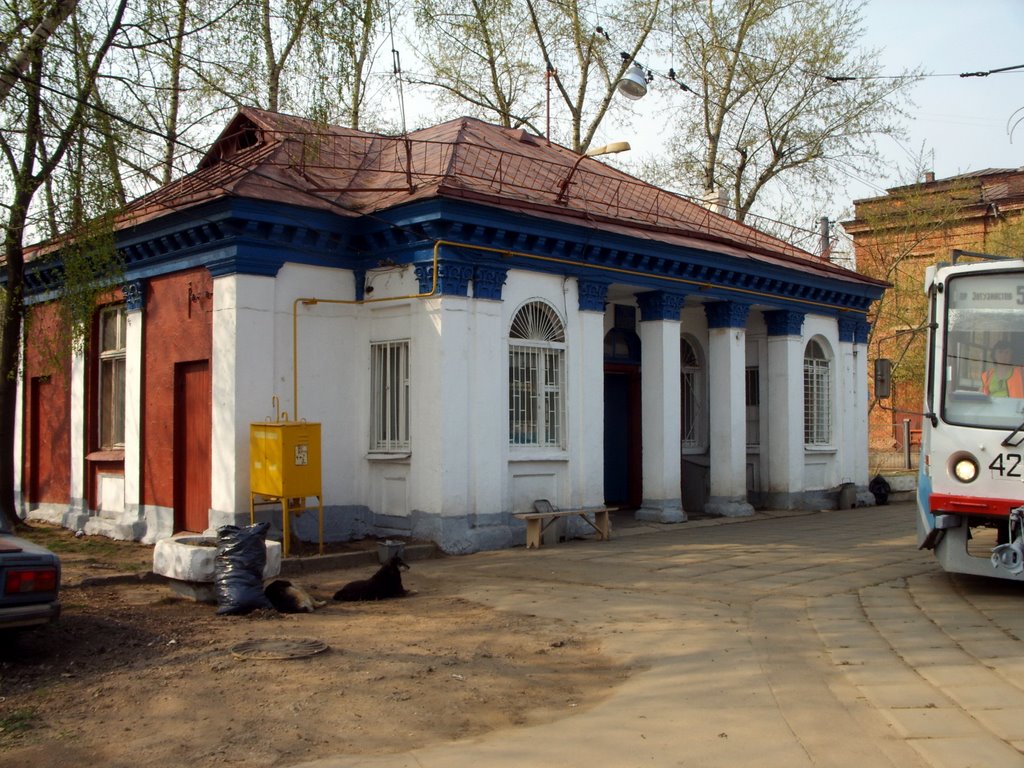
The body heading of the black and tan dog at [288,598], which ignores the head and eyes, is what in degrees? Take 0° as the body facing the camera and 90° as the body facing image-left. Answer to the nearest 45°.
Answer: approximately 90°

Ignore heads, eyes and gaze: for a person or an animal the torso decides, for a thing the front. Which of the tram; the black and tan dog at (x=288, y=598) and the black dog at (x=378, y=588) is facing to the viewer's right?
the black dog at (x=378, y=588)

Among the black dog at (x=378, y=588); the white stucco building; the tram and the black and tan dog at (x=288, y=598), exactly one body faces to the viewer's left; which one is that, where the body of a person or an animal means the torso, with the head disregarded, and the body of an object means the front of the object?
the black and tan dog at (x=288, y=598)

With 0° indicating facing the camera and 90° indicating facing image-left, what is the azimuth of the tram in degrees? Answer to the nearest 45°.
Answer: approximately 0°

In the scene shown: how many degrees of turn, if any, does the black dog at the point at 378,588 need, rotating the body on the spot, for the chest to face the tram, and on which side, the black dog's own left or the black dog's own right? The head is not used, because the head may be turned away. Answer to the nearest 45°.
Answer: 0° — it already faces it

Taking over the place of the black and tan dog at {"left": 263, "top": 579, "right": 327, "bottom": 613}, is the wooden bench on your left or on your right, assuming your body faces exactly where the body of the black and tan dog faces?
on your right

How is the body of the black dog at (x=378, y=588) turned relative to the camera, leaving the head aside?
to the viewer's right

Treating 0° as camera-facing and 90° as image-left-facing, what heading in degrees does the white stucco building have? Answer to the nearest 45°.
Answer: approximately 315°
